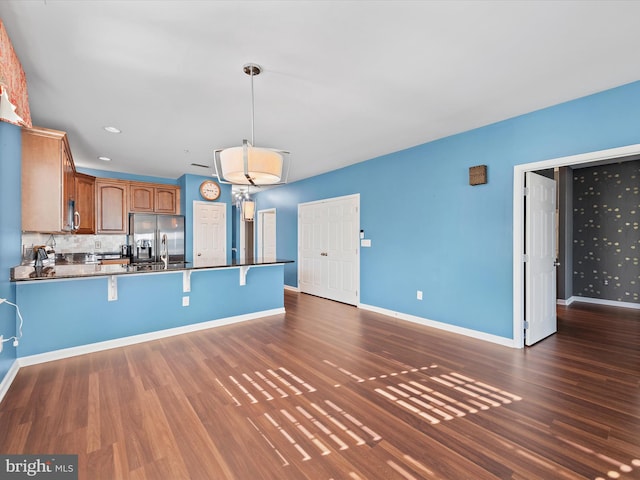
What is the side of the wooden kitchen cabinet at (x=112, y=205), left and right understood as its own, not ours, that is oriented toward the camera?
front

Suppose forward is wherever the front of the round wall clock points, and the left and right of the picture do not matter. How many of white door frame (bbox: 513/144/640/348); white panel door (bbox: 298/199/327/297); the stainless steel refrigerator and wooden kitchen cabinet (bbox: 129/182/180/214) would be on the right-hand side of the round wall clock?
2

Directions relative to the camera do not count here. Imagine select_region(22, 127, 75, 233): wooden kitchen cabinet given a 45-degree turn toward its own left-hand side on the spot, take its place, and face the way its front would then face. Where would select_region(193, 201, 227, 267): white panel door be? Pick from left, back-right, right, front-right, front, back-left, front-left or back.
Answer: front

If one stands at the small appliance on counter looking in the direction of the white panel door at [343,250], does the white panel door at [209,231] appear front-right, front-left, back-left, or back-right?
front-left

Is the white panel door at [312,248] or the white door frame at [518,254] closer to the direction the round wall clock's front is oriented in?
the white door frame

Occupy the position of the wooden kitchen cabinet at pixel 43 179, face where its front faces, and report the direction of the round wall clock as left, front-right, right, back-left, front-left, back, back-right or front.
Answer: front-left

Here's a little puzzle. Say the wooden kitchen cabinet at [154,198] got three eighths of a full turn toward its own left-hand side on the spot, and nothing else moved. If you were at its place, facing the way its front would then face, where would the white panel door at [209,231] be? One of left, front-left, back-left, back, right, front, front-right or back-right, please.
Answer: front-right

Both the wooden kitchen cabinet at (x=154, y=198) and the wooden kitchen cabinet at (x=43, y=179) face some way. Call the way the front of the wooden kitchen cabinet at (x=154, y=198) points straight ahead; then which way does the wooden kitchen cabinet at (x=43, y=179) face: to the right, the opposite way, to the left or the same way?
to the left

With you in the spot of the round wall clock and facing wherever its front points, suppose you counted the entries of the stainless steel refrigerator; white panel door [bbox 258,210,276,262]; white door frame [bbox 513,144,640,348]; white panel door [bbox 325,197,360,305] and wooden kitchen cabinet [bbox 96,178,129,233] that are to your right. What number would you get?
2

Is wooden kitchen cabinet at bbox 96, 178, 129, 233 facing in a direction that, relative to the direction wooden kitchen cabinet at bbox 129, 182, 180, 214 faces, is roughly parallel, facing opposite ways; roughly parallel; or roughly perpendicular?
roughly parallel

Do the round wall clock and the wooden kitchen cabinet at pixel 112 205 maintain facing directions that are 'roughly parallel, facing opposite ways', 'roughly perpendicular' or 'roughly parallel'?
roughly parallel

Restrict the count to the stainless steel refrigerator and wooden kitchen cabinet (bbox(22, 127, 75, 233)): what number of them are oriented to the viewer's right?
1

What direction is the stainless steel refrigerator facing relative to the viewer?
toward the camera

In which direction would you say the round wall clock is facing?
toward the camera
